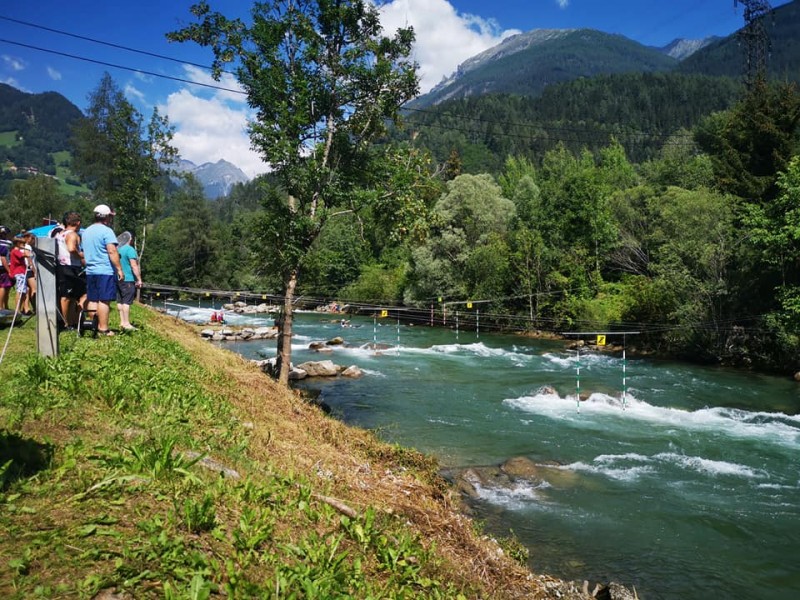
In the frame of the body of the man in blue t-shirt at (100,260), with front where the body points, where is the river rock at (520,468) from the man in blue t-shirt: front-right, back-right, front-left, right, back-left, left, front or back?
front-right

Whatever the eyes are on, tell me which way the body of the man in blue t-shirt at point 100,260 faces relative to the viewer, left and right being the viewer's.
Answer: facing away from the viewer and to the right of the viewer

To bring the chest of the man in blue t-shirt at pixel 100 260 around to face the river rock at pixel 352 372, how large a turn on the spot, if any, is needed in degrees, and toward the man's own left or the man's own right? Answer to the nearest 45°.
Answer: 0° — they already face it

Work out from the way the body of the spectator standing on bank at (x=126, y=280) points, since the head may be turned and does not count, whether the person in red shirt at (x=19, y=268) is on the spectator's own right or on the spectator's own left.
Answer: on the spectator's own left

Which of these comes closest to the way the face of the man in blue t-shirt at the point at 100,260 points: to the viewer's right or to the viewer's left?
to the viewer's right

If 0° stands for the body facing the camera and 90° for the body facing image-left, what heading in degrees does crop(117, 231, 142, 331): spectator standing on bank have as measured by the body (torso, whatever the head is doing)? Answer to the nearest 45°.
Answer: approximately 225°

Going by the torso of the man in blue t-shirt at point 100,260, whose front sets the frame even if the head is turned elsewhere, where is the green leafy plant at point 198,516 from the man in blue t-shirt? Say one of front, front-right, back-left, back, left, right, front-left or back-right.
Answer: back-right

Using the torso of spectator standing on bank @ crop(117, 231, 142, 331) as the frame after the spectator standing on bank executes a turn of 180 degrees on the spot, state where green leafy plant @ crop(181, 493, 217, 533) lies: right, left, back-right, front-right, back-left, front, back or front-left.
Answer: front-left

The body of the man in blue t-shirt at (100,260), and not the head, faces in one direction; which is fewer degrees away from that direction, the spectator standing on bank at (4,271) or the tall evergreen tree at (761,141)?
the tall evergreen tree

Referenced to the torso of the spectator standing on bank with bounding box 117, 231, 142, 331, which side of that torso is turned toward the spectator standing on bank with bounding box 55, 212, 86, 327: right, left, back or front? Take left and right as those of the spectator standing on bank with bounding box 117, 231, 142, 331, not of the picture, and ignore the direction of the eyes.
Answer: back
